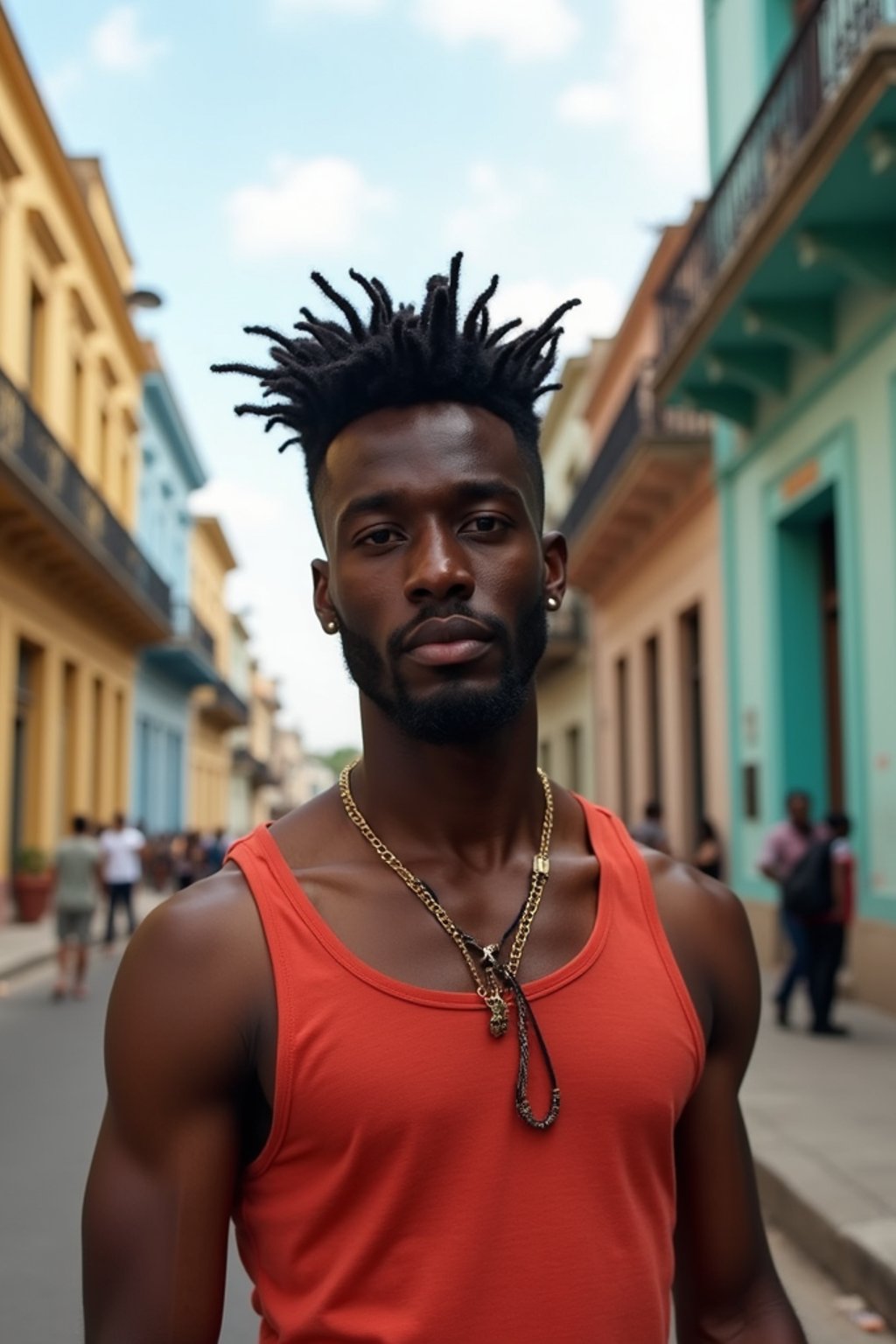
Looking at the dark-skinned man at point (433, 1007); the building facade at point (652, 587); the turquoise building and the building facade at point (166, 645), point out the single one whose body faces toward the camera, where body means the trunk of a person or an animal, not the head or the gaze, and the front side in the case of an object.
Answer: the dark-skinned man

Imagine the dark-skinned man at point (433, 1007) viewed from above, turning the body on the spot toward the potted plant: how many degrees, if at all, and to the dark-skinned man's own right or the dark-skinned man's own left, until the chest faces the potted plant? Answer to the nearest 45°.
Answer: approximately 180°

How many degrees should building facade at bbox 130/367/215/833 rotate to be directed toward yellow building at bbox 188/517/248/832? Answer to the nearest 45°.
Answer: approximately 90° to its left

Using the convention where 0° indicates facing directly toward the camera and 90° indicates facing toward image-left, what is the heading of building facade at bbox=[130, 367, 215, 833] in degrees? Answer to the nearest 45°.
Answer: approximately 270°

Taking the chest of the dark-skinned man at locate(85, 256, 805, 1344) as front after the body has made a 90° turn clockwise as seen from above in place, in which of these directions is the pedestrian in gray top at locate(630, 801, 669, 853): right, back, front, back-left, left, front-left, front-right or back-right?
right

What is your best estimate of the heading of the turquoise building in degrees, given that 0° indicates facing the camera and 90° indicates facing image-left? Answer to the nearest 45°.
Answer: approximately 90°

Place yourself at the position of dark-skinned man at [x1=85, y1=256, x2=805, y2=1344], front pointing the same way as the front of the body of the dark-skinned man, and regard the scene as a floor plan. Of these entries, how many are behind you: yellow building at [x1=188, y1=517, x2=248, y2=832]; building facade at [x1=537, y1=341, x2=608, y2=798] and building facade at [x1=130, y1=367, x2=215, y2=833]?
3
